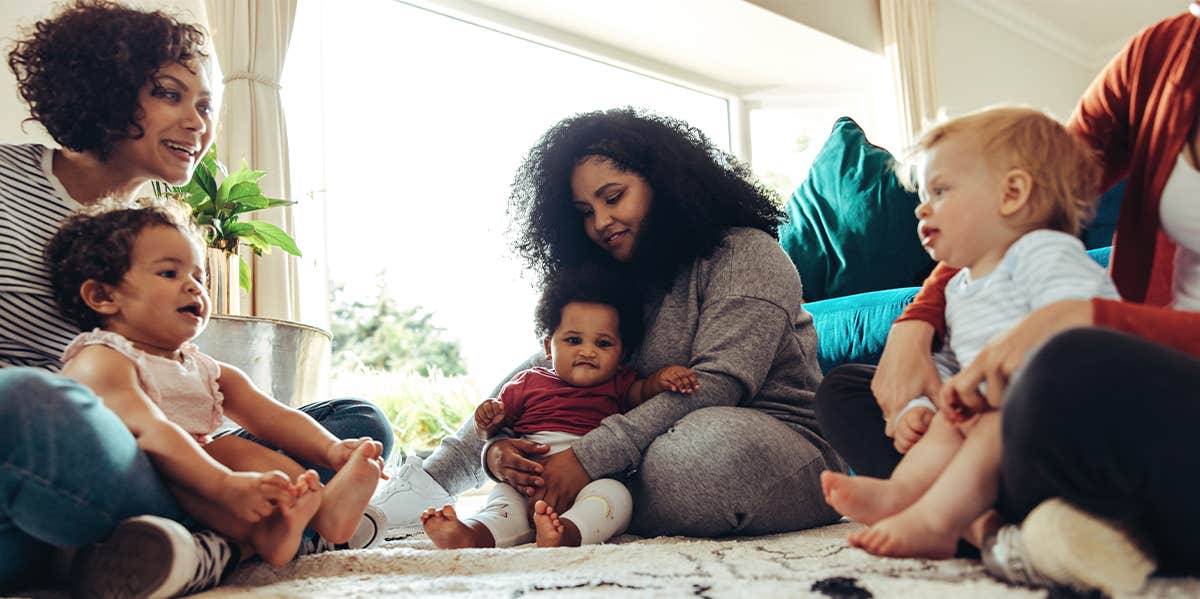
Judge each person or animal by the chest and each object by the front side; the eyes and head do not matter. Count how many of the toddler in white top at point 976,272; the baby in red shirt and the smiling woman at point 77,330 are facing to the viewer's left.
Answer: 1

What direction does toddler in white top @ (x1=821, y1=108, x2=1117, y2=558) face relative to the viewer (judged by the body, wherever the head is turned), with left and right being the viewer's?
facing to the left of the viewer

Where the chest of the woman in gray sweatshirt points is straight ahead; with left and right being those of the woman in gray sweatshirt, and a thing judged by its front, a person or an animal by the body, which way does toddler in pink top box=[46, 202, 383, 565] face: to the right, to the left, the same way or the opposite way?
to the left

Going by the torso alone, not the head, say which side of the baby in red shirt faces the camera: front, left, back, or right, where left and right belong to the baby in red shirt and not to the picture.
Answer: front

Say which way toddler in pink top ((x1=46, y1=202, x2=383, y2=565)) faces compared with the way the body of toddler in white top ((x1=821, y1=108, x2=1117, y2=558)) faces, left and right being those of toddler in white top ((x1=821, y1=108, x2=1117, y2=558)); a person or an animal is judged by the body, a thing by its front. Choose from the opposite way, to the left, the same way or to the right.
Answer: the opposite way

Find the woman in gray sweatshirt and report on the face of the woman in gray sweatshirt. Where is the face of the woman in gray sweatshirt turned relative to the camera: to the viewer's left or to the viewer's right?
to the viewer's left

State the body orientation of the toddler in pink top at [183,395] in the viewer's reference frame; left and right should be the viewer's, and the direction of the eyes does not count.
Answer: facing the viewer and to the right of the viewer
